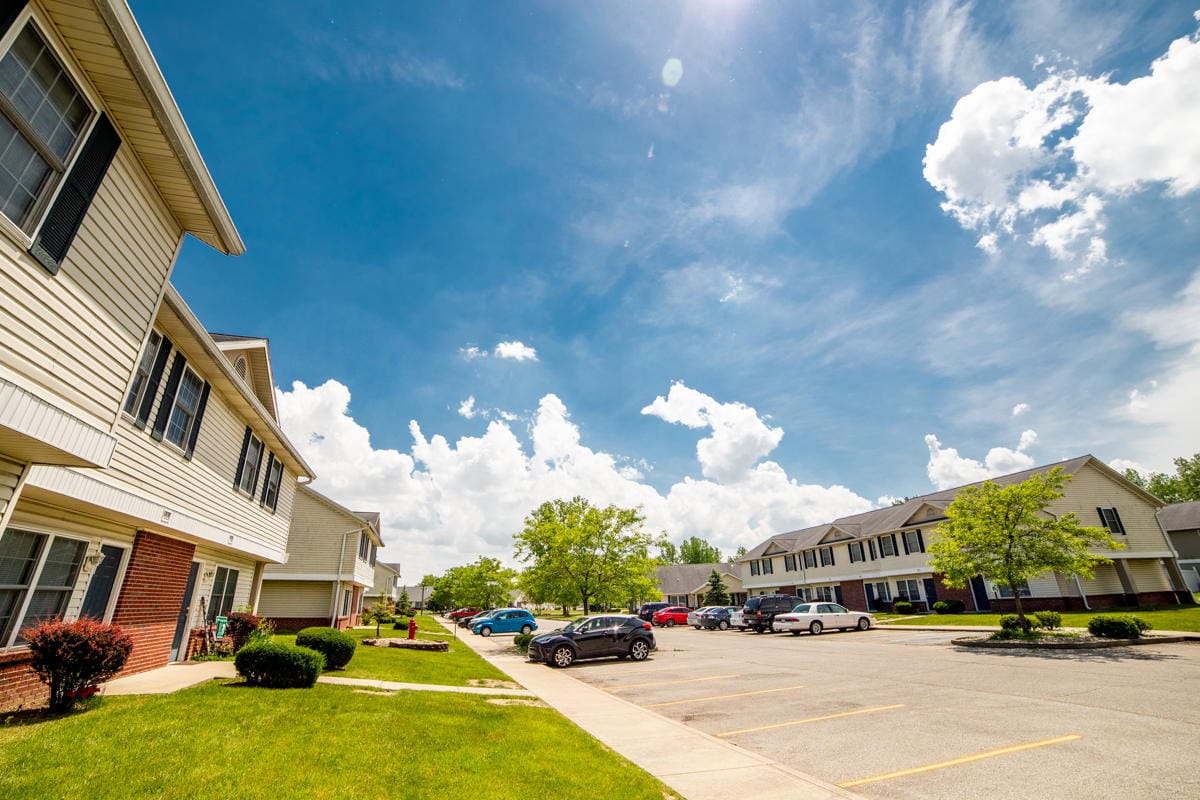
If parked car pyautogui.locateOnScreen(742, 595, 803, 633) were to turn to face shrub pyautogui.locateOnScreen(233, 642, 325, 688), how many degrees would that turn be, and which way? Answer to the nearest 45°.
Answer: approximately 135° to its right

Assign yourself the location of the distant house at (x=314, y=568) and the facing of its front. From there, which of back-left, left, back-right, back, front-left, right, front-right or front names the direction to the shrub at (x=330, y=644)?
right

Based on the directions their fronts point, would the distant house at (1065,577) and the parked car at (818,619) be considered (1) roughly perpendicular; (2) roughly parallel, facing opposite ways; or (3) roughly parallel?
roughly parallel, facing opposite ways

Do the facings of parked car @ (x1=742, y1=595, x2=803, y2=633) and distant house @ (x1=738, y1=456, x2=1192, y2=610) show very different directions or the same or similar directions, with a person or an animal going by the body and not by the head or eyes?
very different directions

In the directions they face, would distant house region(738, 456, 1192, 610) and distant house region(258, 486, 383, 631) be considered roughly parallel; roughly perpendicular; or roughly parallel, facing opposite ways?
roughly parallel, facing opposite ways

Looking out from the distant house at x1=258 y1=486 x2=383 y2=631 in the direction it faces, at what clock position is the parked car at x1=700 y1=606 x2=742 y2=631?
The parked car is roughly at 12 o'clock from the distant house.

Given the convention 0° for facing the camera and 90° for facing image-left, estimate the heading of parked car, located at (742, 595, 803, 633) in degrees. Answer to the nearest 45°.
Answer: approximately 225°

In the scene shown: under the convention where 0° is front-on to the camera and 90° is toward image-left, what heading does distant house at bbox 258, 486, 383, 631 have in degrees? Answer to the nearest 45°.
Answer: approximately 270°

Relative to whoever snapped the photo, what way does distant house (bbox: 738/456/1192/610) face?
facing the viewer and to the left of the viewer

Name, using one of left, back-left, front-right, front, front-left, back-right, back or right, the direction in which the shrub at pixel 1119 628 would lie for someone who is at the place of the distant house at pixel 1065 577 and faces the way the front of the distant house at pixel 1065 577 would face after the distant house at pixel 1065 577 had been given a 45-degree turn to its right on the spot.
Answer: left

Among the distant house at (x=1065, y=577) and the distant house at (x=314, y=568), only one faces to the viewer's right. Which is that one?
the distant house at (x=314, y=568)

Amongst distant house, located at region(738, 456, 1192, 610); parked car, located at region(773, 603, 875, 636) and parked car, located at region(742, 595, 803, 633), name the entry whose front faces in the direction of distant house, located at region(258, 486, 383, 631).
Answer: distant house, located at region(738, 456, 1192, 610)

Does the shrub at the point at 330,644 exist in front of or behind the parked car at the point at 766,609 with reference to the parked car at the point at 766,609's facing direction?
behind

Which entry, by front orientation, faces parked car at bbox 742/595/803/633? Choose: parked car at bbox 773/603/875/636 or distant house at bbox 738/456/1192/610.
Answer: the distant house

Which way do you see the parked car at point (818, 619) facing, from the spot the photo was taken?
facing away from the viewer and to the right of the viewer

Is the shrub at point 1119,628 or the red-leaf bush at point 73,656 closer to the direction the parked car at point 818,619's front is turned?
the shrub

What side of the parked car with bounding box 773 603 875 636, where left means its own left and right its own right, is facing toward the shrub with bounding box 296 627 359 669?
back

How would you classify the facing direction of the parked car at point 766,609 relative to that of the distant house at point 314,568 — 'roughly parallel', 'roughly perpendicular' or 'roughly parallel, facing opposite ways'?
roughly parallel

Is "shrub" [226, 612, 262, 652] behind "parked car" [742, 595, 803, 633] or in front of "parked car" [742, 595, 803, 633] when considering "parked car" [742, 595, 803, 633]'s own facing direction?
behind

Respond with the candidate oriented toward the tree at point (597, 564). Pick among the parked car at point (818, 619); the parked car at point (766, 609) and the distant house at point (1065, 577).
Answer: the distant house

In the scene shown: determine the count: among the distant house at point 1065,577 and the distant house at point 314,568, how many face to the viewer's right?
1
